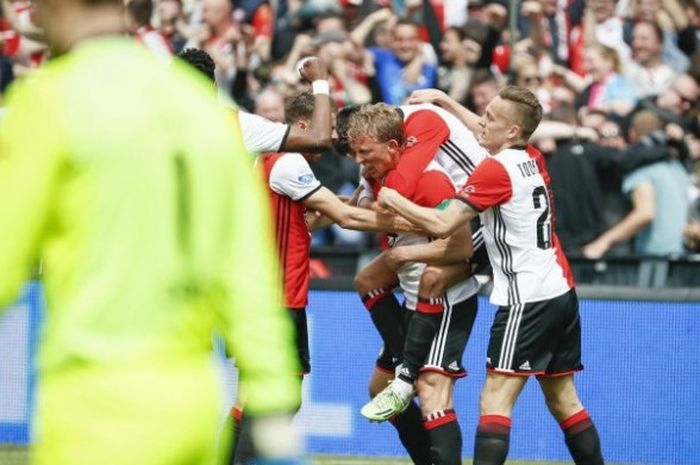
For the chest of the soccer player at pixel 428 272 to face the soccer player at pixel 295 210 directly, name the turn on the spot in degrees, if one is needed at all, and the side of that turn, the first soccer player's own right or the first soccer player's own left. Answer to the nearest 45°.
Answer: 0° — they already face them

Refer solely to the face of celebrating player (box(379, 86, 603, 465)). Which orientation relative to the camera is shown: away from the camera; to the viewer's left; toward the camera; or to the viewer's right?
to the viewer's left

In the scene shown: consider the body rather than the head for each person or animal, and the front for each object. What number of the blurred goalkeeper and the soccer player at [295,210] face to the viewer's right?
1

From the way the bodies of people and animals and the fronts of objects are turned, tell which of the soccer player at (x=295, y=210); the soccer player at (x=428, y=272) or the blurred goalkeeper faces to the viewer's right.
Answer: the soccer player at (x=295, y=210)

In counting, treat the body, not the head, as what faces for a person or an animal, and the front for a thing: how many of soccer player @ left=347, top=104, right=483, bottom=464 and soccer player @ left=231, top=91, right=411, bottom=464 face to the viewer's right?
1

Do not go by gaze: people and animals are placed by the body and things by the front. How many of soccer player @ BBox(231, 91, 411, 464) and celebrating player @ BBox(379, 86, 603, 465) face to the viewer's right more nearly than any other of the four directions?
1

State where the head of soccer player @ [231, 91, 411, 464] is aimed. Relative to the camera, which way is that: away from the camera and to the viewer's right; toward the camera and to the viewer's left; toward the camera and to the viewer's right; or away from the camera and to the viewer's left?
away from the camera and to the viewer's right

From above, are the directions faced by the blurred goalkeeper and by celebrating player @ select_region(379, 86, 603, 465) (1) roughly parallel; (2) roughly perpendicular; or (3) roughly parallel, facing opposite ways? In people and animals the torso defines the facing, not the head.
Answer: roughly parallel

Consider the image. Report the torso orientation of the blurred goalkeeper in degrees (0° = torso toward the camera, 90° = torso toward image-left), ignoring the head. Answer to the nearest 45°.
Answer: approximately 135°

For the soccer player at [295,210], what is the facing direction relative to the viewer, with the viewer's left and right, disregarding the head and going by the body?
facing to the right of the viewer

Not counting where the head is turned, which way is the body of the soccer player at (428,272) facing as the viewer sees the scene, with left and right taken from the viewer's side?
facing to the left of the viewer

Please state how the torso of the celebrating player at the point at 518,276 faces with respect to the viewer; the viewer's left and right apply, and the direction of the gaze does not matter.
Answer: facing away from the viewer and to the left of the viewer
